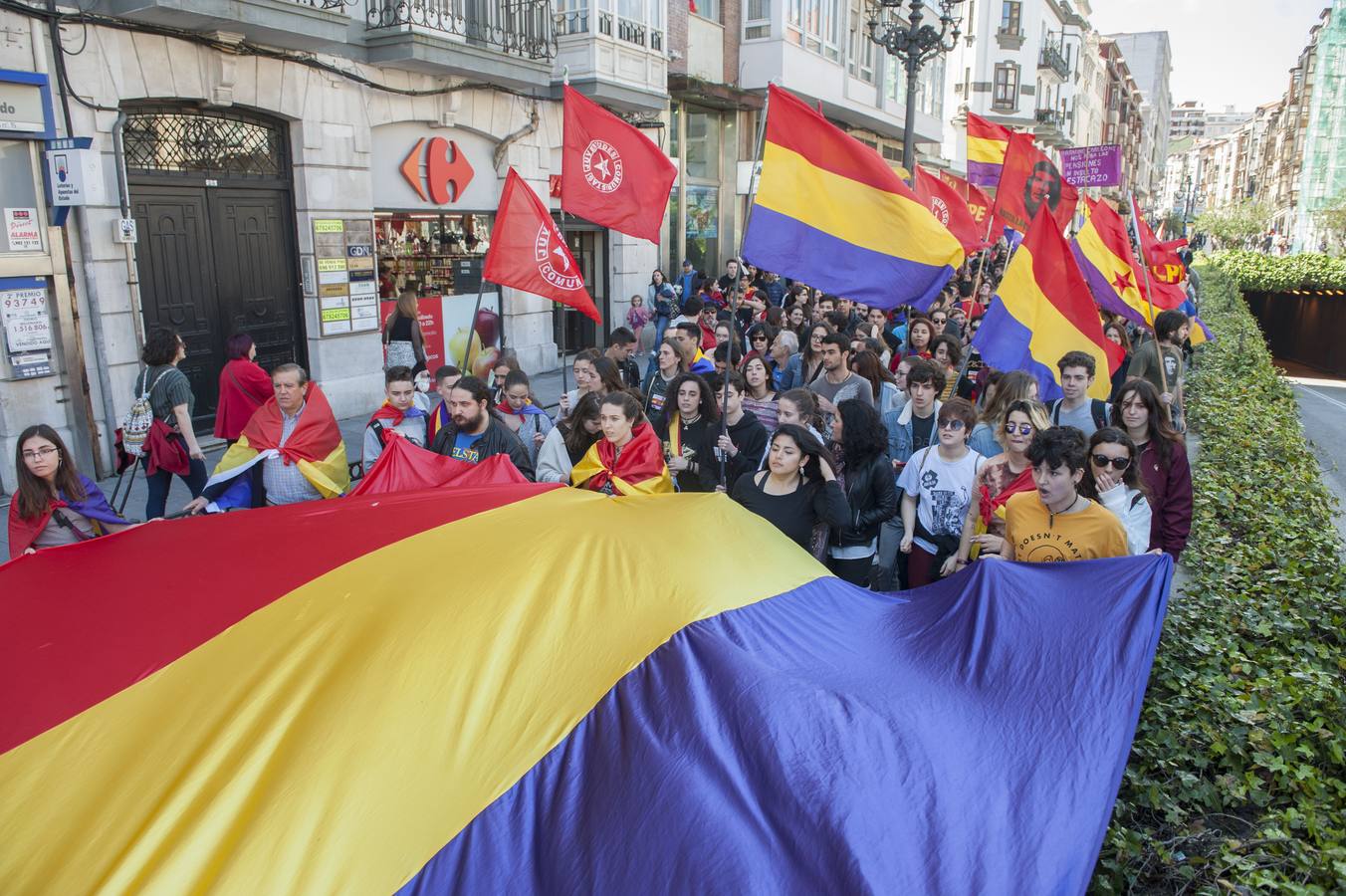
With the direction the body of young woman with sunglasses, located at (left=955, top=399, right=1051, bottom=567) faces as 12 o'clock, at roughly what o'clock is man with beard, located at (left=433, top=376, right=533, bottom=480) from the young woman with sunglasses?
The man with beard is roughly at 3 o'clock from the young woman with sunglasses.

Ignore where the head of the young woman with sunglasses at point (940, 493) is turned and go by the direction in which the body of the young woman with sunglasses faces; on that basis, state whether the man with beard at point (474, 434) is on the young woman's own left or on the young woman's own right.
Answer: on the young woman's own right

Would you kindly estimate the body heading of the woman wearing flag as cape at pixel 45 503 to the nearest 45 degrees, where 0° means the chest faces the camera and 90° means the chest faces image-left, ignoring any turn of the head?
approximately 0°

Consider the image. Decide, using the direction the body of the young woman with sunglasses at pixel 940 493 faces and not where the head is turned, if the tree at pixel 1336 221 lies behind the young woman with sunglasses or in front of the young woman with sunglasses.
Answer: behind

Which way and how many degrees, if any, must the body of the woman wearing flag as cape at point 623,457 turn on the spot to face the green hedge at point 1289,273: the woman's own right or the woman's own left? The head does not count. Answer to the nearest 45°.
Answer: approximately 180°

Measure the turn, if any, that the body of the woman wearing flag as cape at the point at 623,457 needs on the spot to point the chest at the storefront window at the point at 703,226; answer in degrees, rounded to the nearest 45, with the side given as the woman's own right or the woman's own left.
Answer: approximately 135° to the woman's own right

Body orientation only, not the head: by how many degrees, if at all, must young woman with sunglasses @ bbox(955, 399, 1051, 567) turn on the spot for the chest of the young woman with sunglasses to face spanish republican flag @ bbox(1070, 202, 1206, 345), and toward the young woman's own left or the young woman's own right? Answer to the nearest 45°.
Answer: approximately 180°

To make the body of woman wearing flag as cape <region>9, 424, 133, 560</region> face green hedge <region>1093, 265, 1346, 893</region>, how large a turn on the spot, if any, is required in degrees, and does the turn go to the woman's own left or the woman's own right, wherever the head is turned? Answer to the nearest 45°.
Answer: approximately 45° to the woman's own left

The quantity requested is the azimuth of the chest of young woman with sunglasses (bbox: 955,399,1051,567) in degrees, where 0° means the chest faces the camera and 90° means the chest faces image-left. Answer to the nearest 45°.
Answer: approximately 0°

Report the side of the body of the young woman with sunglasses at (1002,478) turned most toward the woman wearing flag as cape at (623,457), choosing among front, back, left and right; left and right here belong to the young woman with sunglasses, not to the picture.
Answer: right

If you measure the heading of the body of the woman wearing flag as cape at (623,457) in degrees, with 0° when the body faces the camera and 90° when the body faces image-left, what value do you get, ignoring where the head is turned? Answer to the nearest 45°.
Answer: approximately 45°
